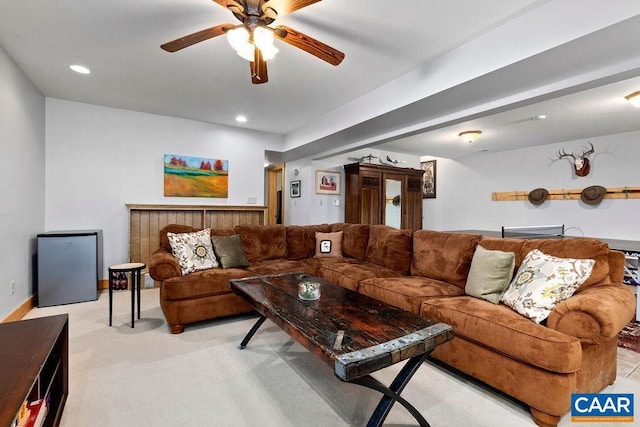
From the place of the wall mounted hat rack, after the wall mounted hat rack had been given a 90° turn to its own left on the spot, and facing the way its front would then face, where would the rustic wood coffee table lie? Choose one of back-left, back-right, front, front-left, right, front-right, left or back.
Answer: right

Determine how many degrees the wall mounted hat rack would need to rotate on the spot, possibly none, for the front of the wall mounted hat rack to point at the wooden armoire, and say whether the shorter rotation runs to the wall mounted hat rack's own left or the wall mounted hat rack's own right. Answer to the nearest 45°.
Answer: approximately 45° to the wall mounted hat rack's own right

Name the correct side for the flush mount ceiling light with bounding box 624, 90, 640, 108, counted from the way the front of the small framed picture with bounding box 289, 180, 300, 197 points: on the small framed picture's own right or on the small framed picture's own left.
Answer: on the small framed picture's own left

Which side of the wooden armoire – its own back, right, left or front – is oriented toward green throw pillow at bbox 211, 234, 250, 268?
right

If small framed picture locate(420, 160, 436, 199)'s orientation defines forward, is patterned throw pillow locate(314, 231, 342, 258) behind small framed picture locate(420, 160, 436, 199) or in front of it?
in front

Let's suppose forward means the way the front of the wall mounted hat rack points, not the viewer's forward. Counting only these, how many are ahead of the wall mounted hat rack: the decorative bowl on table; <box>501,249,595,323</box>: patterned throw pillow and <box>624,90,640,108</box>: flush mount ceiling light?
3

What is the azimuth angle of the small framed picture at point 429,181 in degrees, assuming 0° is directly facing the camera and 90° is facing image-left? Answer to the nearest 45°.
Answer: approximately 45°

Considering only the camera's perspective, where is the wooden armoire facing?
facing the viewer and to the right of the viewer

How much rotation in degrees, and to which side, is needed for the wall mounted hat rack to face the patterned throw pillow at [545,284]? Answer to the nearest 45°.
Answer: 0° — it already faces it

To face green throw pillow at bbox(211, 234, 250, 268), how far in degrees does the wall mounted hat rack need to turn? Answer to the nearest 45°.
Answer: approximately 45° to its right

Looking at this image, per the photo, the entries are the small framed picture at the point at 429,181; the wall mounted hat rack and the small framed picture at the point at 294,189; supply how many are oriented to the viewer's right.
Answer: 0

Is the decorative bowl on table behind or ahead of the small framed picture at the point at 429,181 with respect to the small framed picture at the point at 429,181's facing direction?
ahead

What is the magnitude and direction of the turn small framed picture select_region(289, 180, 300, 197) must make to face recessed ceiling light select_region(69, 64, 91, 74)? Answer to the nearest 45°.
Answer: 0° — it already faces it
